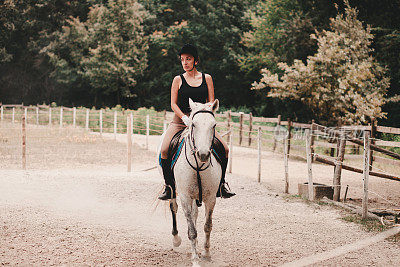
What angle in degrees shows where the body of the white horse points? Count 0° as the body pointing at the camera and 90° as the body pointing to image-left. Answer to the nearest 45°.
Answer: approximately 0°

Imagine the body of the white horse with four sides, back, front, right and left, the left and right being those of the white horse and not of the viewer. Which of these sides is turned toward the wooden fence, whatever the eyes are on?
back

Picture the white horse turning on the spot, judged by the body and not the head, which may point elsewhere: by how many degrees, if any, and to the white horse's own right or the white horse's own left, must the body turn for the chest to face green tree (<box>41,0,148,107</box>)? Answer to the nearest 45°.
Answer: approximately 180°

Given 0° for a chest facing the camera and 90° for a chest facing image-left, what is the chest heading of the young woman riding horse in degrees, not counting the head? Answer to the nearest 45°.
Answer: approximately 0°

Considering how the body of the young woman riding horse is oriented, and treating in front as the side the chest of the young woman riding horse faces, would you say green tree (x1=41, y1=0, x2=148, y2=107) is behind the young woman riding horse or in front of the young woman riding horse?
behind
